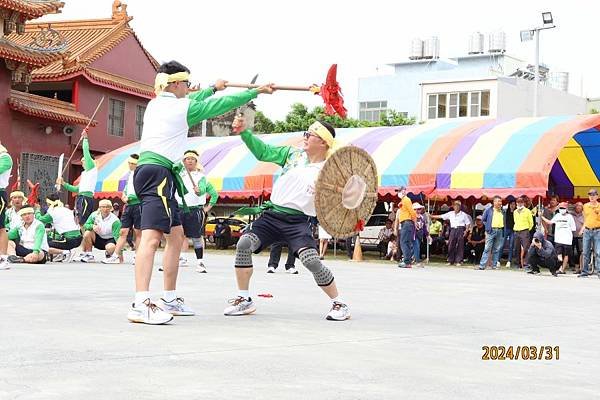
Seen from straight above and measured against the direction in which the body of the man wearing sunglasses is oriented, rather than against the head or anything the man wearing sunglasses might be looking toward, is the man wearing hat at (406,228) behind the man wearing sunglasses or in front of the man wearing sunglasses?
behind

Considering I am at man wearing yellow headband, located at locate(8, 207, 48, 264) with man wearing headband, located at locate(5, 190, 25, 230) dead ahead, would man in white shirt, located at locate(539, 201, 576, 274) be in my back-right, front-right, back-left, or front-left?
back-right

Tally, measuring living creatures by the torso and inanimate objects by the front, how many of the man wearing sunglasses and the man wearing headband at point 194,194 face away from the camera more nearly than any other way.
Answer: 0

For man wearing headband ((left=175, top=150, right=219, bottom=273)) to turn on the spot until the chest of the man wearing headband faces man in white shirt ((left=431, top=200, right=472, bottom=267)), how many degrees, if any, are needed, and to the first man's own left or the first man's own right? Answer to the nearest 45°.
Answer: approximately 135° to the first man's own left

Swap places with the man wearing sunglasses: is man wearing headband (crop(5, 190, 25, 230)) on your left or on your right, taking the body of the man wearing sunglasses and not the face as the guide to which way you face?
on your right

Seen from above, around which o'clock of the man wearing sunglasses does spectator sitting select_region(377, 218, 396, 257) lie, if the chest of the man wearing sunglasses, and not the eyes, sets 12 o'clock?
The spectator sitting is roughly at 5 o'clock from the man wearing sunglasses.

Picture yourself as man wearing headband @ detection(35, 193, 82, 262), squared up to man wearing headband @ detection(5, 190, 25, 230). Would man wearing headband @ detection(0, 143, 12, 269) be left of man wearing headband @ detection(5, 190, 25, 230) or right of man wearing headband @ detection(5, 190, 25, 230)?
left

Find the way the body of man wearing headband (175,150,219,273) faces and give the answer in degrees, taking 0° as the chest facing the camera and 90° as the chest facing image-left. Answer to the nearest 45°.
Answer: approximately 0°

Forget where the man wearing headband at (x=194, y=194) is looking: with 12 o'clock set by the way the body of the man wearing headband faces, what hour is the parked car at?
The parked car is roughly at 6 o'clock from the man wearing headband.

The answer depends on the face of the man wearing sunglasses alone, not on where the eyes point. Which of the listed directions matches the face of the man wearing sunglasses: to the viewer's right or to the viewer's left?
to the viewer's left
